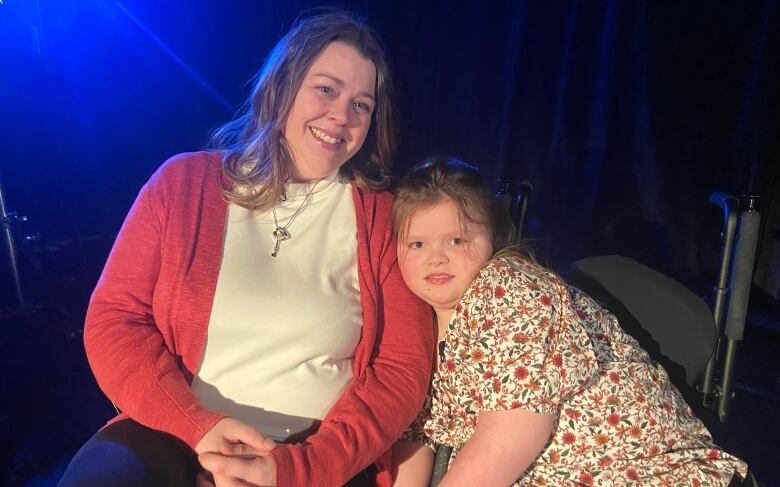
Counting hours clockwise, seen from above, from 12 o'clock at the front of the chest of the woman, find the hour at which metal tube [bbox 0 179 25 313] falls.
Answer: The metal tube is roughly at 5 o'clock from the woman.

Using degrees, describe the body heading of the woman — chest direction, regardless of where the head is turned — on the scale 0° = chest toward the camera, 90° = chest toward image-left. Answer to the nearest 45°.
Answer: approximately 0°

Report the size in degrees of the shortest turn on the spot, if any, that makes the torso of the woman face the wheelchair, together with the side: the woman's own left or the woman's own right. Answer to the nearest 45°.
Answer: approximately 90° to the woman's own left
